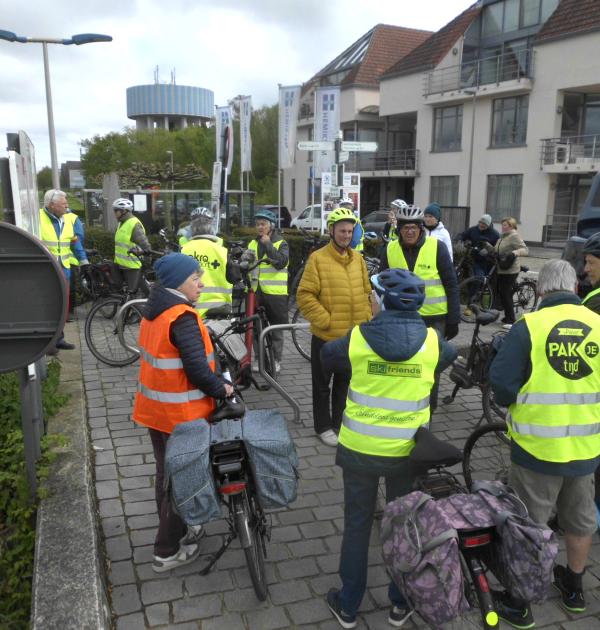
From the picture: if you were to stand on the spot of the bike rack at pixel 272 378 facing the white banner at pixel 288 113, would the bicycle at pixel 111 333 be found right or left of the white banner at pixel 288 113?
left

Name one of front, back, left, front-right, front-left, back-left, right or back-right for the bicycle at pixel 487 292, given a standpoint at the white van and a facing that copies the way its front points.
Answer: left

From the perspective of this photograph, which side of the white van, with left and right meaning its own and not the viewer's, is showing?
left

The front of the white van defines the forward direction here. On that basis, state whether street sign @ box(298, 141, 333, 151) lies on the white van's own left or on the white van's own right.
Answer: on the white van's own left

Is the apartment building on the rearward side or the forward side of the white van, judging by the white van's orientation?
on the rearward side

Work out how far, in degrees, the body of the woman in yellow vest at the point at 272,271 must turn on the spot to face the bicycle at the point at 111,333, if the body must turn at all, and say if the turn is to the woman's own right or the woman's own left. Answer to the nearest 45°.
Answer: approximately 45° to the woman's own right

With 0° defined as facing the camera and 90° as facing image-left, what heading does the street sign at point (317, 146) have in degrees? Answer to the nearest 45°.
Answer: approximately 0°

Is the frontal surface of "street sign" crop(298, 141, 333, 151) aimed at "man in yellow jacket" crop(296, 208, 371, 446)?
yes

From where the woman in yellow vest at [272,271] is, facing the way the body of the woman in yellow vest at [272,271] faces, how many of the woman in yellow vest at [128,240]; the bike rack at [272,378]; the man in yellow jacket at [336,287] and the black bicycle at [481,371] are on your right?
1

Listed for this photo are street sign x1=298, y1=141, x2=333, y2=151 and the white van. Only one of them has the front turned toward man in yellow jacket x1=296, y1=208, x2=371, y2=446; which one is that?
the street sign

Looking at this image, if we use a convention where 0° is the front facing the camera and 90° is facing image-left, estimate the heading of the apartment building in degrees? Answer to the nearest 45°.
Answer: approximately 45°

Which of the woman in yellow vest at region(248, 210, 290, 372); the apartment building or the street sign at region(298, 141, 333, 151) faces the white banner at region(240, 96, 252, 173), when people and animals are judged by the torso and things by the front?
the apartment building

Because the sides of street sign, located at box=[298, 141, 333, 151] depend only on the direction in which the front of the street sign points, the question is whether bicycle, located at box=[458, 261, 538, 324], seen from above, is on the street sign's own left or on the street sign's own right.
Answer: on the street sign's own left

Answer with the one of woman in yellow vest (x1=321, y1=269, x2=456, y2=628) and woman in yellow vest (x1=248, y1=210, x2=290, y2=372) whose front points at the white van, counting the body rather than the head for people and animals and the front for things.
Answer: woman in yellow vest (x1=321, y1=269, x2=456, y2=628)
